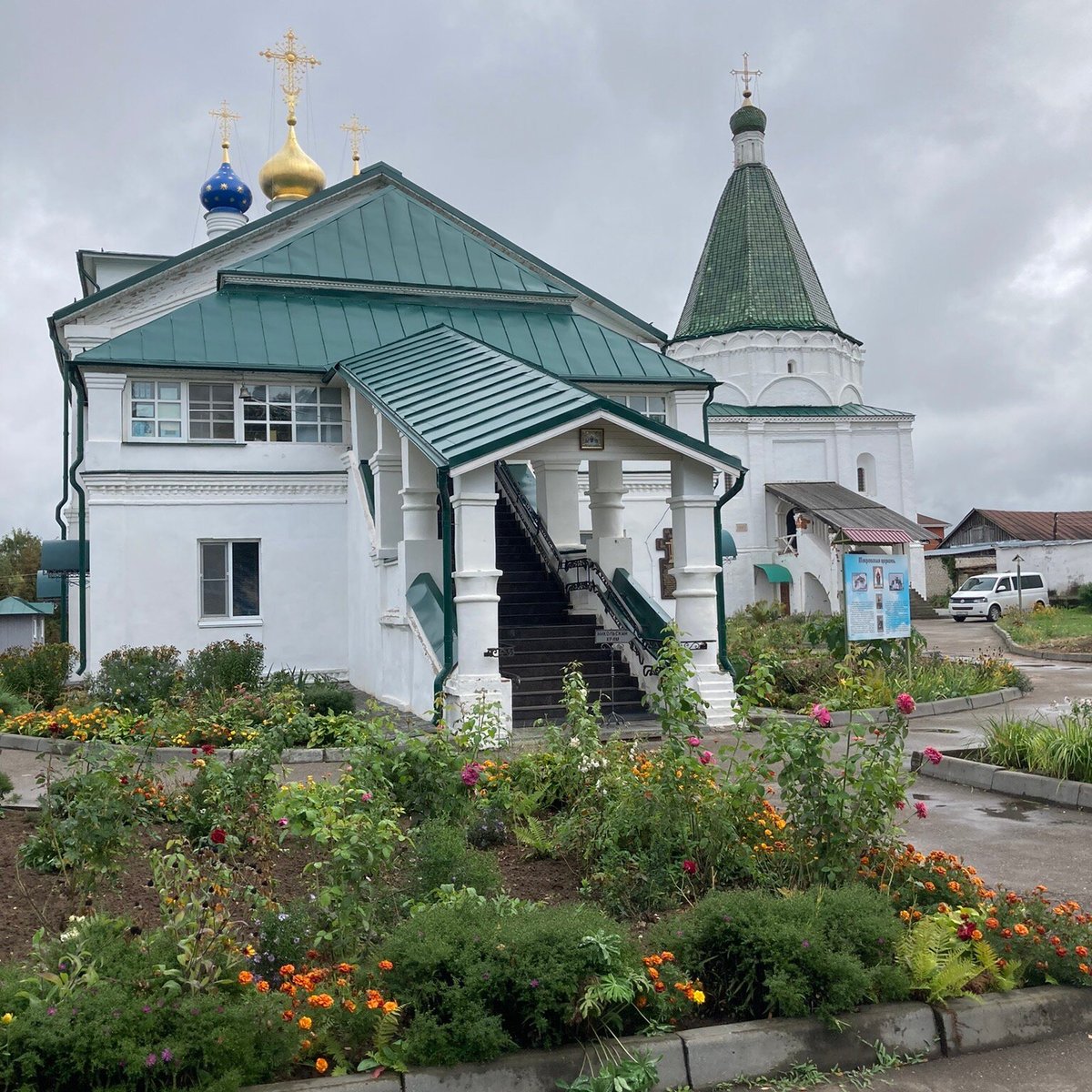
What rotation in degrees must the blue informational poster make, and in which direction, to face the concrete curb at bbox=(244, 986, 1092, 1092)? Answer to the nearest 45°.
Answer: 0° — it already faces it

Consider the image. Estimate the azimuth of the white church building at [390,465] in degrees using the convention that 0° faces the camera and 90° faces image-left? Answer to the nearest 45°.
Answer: approximately 0°

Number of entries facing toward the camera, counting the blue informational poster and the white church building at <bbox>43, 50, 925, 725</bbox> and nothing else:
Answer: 2

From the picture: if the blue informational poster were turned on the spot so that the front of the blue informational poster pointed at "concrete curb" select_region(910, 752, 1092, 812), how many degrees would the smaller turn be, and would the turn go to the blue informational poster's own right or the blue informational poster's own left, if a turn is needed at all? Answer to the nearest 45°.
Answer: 0° — it already faces it

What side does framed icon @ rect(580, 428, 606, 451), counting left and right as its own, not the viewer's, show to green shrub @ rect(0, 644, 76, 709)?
right

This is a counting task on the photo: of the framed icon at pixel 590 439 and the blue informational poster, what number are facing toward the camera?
2

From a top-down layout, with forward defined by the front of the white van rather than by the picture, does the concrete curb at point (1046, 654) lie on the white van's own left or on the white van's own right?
on the white van's own left

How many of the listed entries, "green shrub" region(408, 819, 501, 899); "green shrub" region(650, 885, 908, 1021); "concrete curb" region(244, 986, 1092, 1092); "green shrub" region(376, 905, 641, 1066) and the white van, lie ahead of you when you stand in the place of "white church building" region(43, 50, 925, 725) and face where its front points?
4
